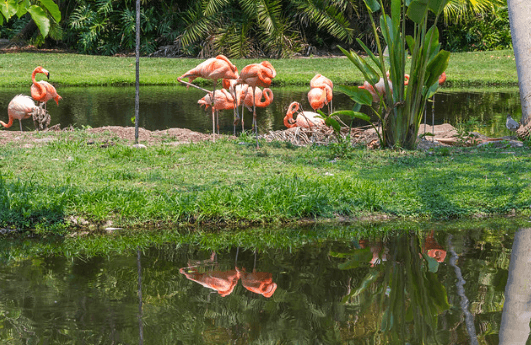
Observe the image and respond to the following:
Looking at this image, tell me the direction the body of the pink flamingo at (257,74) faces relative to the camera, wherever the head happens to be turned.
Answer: to the viewer's right

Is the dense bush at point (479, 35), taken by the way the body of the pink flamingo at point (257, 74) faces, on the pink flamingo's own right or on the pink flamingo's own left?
on the pink flamingo's own left

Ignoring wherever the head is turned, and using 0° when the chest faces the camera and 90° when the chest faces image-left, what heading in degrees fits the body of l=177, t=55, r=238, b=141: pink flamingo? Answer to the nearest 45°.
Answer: approximately 270°

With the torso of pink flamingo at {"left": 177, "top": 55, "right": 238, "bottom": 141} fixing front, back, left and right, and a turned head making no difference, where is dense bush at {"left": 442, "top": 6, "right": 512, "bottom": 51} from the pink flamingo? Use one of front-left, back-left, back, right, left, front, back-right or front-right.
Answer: front-left
